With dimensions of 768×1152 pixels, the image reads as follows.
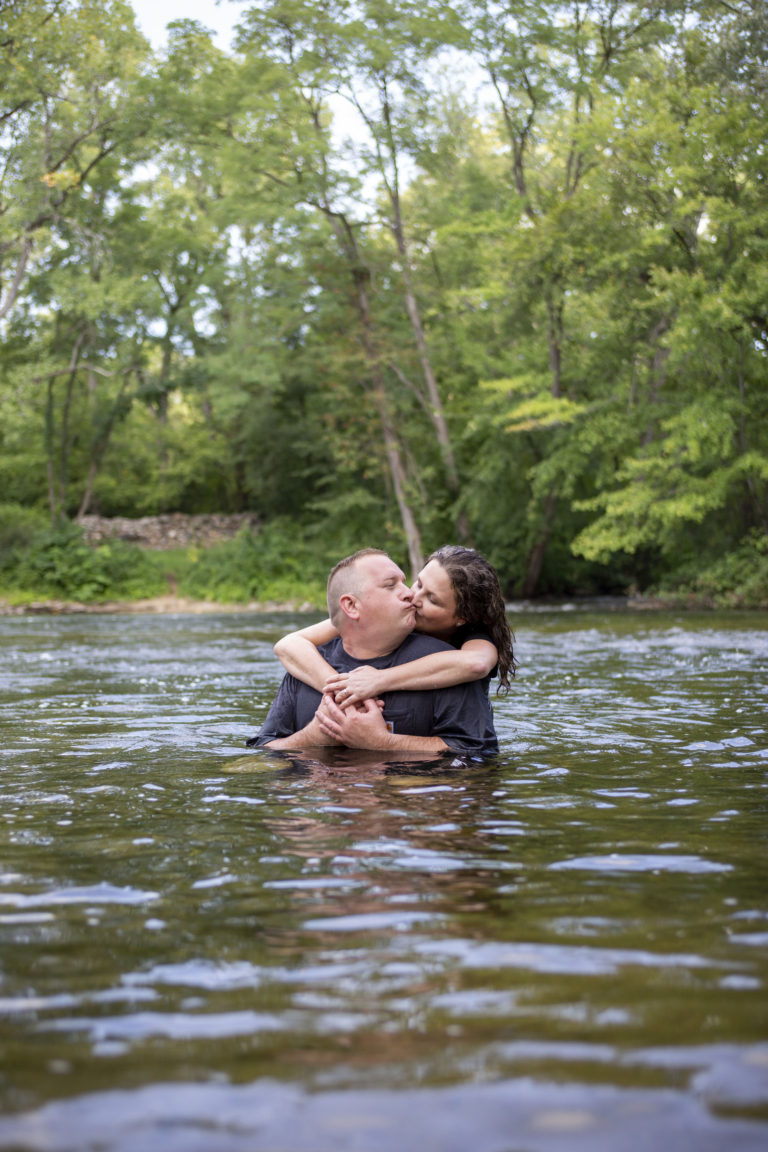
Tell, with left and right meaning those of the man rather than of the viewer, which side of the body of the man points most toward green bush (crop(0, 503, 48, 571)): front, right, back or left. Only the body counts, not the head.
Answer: back

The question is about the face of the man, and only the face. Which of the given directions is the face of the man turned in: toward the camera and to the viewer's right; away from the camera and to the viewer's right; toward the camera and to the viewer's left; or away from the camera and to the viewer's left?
toward the camera and to the viewer's right

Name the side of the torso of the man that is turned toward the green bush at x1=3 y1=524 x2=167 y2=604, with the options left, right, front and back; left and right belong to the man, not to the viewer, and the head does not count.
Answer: back

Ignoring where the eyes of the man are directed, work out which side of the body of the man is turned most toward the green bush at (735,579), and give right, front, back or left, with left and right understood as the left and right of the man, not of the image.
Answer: back

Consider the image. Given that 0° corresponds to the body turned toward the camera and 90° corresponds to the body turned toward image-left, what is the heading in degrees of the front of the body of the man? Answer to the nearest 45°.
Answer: approximately 0°

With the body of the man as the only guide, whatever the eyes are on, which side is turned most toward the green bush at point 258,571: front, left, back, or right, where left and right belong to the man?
back
